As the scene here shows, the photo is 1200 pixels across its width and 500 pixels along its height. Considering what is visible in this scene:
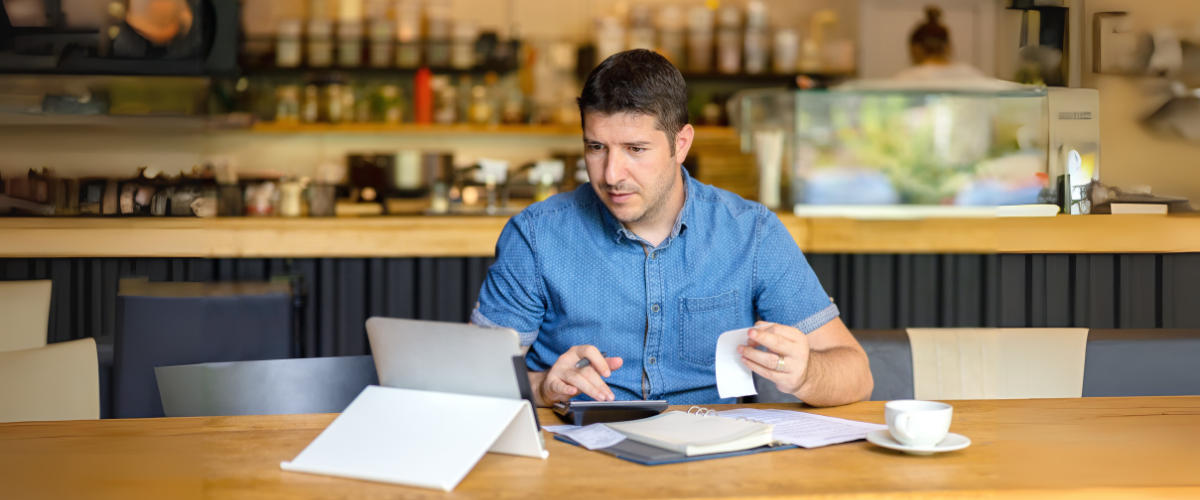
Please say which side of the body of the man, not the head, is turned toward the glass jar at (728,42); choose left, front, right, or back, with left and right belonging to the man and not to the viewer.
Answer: back

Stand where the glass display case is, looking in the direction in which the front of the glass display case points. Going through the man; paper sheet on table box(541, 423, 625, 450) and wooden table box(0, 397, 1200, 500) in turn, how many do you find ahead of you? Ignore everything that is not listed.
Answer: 3

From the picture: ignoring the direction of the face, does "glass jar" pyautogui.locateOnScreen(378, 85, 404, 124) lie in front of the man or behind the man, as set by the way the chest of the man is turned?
behind

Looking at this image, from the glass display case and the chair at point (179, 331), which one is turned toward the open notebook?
the glass display case

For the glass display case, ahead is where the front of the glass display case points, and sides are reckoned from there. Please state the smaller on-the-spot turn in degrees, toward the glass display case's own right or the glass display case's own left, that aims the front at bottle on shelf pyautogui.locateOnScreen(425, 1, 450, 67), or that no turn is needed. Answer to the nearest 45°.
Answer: approximately 135° to the glass display case's own right

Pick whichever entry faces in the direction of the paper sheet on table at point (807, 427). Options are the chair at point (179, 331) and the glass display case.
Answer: the glass display case
